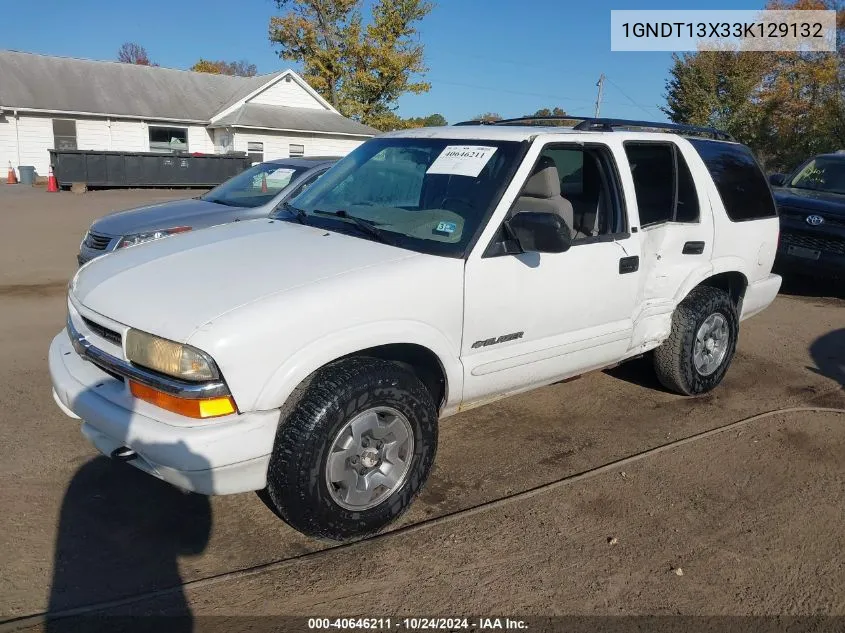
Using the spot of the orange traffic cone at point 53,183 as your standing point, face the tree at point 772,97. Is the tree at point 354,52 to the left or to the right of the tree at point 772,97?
left

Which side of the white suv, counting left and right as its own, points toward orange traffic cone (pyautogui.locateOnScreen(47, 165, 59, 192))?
right

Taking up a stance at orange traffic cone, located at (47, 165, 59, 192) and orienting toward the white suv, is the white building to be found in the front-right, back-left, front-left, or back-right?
back-left

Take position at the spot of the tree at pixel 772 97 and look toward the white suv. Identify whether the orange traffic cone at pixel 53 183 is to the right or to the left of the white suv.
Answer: right

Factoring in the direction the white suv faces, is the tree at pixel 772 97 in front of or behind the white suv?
behind

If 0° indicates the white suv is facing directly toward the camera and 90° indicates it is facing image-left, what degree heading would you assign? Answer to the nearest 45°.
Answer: approximately 45°

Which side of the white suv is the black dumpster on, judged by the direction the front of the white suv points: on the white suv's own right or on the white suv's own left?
on the white suv's own right

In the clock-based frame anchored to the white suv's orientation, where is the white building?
The white building is roughly at 4 o'clock from the white suv.
